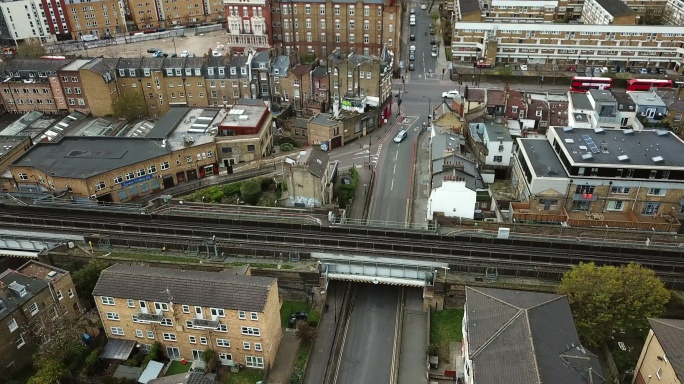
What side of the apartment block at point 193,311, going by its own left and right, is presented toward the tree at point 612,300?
left

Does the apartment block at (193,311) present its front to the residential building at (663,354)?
no

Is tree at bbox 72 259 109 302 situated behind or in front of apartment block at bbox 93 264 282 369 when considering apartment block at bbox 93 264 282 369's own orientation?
behind

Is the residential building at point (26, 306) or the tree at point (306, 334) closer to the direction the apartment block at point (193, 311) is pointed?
the tree

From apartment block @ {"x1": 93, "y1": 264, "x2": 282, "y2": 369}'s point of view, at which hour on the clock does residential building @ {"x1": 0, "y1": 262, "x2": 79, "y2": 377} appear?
The residential building is roughly at 4 o'clock from the apartment block.

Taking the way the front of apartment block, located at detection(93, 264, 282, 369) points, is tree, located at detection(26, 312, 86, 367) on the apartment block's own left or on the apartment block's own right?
on the apartment block's own right

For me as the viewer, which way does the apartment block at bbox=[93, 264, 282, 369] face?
facing the viewer

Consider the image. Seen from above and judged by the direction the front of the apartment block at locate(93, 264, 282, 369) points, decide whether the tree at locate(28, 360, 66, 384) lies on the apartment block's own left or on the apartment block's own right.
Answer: on the apartment block's own right

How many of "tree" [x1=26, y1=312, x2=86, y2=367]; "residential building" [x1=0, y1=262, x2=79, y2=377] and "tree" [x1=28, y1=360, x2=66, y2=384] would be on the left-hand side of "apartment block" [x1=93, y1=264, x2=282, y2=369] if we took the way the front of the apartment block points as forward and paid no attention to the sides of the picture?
0

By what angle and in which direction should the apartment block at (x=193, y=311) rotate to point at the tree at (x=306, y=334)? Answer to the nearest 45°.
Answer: approximately 90° to its left

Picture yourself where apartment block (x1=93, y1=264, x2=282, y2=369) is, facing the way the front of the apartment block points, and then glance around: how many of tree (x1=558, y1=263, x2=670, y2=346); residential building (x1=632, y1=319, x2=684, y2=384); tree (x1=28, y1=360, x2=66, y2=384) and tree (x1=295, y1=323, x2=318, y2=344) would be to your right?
1
